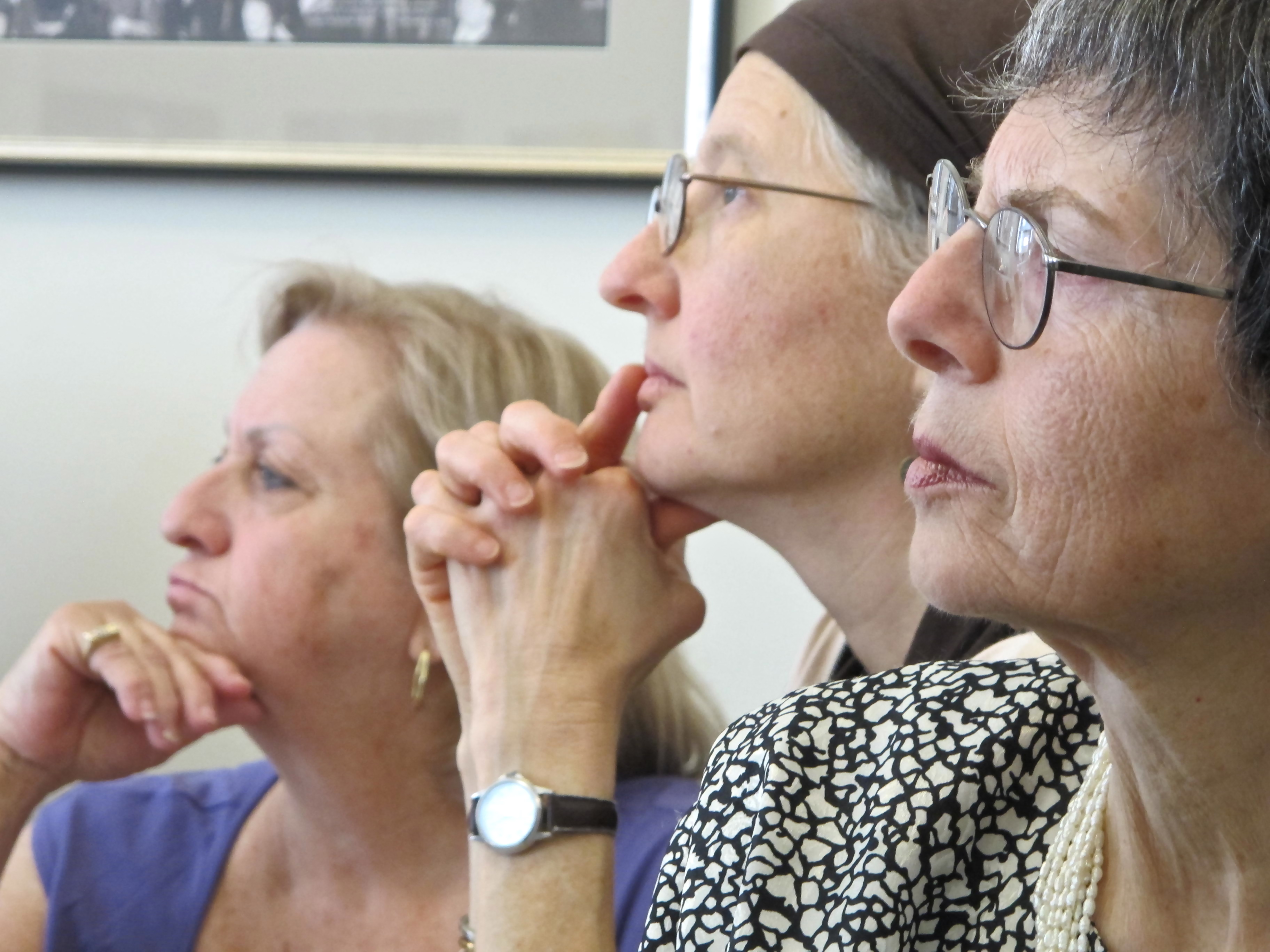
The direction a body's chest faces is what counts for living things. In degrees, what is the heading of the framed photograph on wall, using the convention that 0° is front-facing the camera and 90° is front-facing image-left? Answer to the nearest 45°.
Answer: approximately 0°

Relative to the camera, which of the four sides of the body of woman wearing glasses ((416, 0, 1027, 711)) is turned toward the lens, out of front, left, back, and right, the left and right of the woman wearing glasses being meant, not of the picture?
left

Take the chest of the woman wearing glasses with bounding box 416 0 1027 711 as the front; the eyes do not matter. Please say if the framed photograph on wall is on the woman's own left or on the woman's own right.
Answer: on the woman's own right

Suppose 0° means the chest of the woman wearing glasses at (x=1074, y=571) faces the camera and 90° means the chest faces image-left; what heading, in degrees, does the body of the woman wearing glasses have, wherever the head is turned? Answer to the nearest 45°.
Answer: approximately 45°

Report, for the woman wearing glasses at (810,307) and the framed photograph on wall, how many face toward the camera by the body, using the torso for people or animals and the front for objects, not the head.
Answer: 1

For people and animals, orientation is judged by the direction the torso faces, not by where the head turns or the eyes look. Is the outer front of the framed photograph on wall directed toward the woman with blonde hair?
yes
